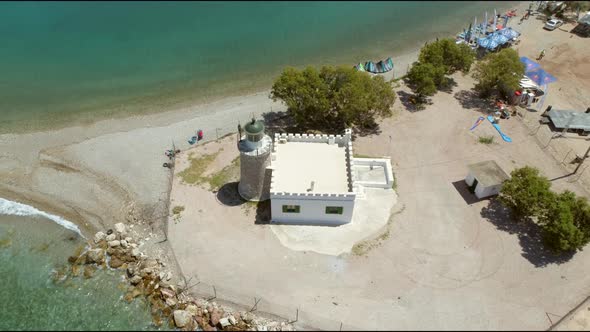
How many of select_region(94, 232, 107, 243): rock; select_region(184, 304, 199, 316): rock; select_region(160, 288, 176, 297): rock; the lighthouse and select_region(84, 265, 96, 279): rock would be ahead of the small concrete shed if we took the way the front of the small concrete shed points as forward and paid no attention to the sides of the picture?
5

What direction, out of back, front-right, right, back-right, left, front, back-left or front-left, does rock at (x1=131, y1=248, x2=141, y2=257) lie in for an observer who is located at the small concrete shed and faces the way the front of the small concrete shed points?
front

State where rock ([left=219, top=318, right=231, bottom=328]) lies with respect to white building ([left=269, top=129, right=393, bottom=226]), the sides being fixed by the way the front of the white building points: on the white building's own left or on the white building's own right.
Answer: on the white building's own right

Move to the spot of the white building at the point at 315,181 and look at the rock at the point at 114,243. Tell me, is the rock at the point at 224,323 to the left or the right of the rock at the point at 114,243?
left

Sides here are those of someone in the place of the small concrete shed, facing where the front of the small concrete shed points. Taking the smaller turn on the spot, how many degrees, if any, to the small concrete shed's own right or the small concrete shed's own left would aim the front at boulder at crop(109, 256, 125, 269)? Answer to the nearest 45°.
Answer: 0° — it already faces it

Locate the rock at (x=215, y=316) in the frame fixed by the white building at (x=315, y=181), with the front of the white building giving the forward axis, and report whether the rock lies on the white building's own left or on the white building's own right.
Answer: on the white building's own right
